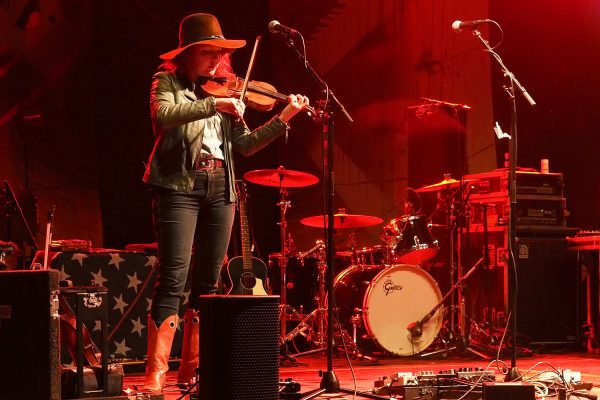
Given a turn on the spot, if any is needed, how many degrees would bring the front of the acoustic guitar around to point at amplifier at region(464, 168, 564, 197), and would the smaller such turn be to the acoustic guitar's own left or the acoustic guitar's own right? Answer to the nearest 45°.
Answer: approximately 135° to the acoustic guitar's own left

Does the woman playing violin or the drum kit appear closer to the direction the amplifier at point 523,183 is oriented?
the woman playing violin

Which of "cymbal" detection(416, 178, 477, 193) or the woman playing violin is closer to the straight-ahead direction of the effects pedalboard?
the cymbal

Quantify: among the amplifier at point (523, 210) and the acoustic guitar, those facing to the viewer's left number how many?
0

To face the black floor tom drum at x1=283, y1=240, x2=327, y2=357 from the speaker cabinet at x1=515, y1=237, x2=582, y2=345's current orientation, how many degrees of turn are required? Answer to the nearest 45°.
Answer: approximately 45° to its right

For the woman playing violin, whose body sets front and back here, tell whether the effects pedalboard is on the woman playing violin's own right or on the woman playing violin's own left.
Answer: on the woman playing violin's own left

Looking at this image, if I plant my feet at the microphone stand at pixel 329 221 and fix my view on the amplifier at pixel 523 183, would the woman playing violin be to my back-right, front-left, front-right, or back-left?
back-left

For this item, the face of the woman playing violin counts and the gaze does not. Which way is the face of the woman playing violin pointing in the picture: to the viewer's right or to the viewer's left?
to the viewer's right

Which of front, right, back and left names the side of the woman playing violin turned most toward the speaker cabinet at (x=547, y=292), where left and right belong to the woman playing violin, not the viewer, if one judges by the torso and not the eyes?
left
